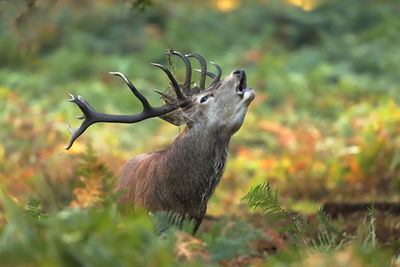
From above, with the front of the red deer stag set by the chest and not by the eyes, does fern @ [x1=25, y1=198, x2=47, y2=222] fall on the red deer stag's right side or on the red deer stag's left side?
on the red deer stag's right side

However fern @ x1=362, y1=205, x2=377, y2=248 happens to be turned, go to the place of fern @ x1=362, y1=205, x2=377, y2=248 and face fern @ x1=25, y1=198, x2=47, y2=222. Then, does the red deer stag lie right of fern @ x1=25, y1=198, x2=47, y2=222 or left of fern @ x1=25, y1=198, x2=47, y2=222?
right

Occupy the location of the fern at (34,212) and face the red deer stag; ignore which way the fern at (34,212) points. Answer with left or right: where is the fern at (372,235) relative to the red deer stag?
right

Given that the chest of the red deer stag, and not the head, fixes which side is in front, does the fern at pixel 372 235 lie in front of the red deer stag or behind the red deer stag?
in front

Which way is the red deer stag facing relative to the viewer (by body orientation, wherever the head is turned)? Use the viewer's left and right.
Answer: facing the viewer and to the right of the viewer
